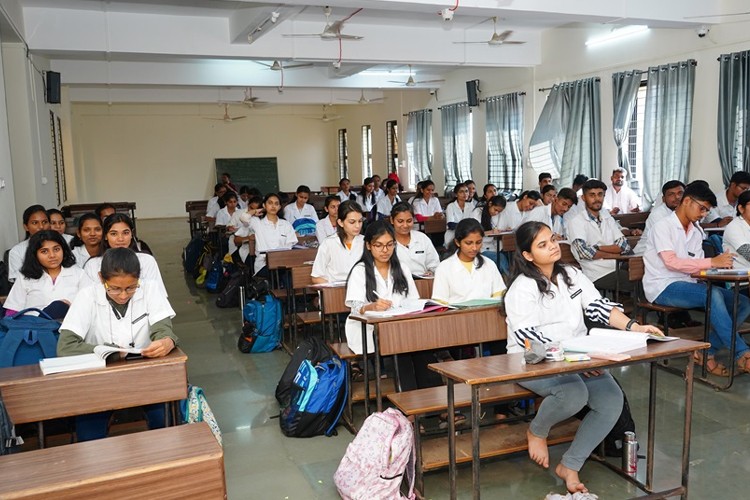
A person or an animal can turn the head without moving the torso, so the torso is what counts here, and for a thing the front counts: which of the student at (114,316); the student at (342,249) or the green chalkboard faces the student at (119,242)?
the green chalkboard

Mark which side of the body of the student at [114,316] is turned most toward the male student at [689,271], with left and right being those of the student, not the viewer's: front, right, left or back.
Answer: left

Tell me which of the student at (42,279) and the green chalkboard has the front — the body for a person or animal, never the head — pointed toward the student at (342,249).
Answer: the green chalkboard

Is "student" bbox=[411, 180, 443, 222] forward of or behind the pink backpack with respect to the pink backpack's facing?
behind

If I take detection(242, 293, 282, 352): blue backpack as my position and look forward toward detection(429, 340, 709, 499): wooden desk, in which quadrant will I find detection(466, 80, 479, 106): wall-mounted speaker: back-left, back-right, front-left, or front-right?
back-left

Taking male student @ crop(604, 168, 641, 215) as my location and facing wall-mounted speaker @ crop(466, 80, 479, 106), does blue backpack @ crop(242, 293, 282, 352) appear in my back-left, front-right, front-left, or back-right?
back-left

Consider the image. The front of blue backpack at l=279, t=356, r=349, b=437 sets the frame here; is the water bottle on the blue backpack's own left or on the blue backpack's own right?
on the blue backpack's own left

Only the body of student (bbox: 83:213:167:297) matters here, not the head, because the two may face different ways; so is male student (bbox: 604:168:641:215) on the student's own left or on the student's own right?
on the student's own left

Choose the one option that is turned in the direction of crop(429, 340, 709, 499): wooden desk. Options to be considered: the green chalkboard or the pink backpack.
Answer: the green chalkboard

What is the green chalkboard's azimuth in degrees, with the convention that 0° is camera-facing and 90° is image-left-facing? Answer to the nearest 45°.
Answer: approximately 0°

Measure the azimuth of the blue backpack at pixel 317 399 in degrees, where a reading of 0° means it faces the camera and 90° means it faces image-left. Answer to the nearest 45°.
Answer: approximately 45°

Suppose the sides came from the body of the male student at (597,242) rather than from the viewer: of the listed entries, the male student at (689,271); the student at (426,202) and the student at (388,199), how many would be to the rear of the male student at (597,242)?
2
